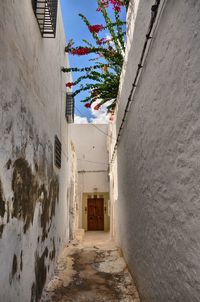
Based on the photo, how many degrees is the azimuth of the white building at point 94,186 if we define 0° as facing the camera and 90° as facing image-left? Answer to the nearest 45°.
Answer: approximately 0°

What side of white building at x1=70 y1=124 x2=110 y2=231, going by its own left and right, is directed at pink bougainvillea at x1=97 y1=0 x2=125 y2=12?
front
